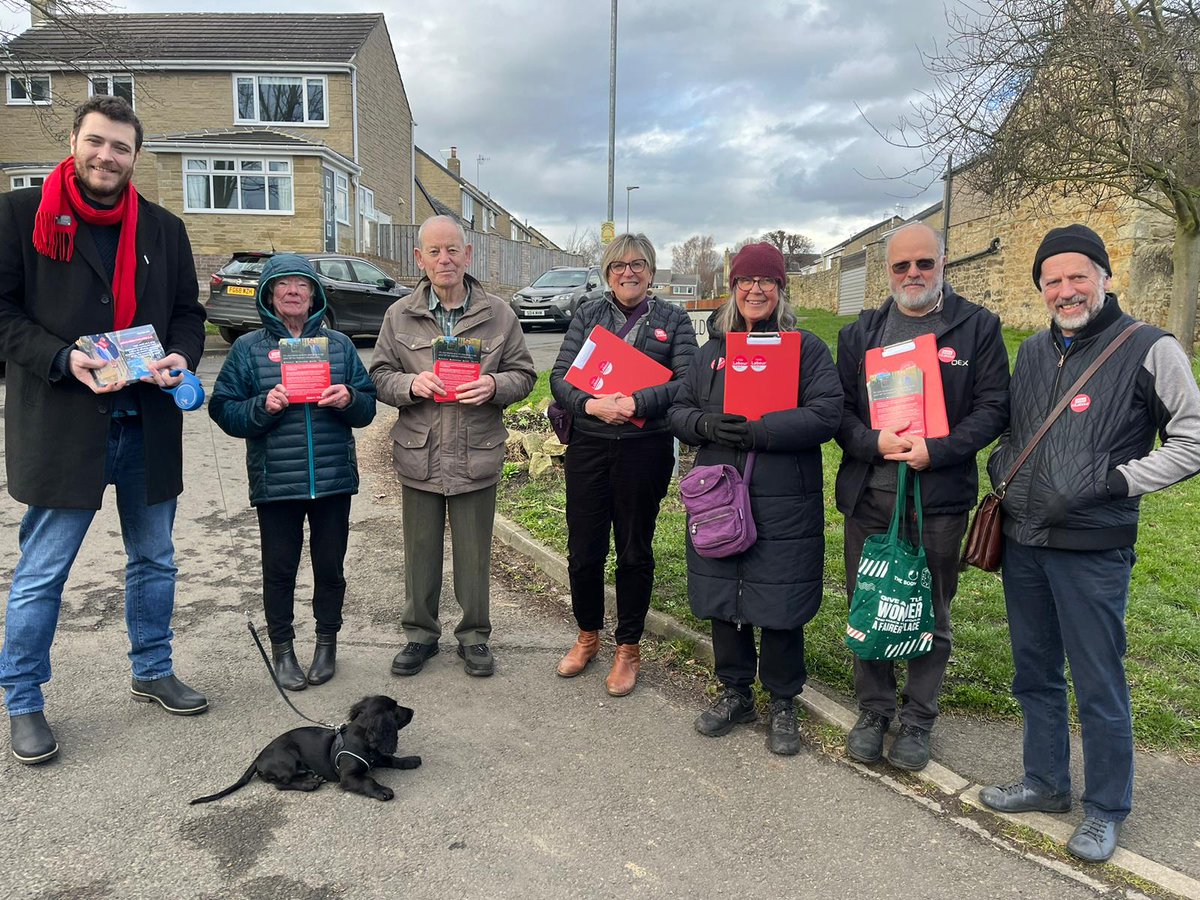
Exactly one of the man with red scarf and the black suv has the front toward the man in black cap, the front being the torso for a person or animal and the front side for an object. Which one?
the man with red scarf

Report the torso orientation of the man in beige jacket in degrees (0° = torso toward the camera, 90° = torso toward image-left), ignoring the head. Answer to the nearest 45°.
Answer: approximately 0°

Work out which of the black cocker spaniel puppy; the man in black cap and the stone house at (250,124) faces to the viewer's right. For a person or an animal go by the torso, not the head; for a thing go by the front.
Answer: the black cocker spaniel puppy

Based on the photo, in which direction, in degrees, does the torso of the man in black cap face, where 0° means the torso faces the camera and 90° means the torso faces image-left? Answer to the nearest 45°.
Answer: approximately 45°

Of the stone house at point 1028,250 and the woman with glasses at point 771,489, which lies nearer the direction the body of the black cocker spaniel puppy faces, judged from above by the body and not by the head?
the woman with glasses

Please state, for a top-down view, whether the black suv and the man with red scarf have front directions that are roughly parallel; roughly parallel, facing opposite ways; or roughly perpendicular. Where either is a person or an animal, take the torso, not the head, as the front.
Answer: roughly perpendicular

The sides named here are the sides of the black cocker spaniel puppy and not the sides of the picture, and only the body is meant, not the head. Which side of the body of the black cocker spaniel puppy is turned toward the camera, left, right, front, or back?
right

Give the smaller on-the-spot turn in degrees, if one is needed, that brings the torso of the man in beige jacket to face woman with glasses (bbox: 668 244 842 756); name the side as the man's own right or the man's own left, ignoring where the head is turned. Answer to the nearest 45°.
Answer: approximately 45° to the man's own left

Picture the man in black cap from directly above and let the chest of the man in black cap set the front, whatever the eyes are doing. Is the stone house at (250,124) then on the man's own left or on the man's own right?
on the man's own right

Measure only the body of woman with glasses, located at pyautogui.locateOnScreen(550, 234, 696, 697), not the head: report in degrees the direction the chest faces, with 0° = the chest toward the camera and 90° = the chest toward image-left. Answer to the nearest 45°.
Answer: approximately 0°

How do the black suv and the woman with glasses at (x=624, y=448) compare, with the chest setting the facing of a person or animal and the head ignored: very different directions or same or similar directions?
very different directions
